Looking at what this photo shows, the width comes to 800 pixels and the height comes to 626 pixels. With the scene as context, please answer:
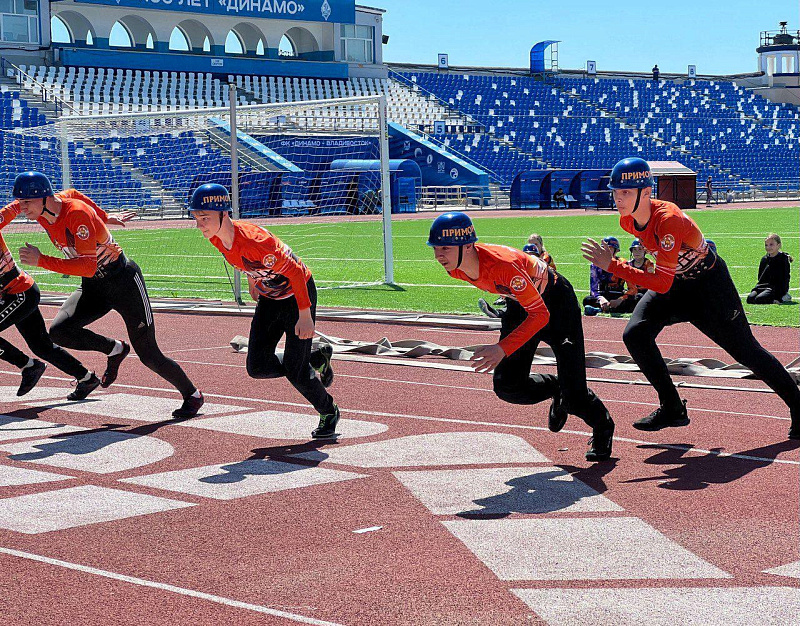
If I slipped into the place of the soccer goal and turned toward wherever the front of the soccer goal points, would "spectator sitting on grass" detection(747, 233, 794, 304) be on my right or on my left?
on my right

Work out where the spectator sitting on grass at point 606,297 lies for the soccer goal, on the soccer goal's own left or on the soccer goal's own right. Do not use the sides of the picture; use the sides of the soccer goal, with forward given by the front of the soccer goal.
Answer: on the soccer goal's own right

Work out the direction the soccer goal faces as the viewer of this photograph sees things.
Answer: facing away from the viewer and to the right of the viewer
